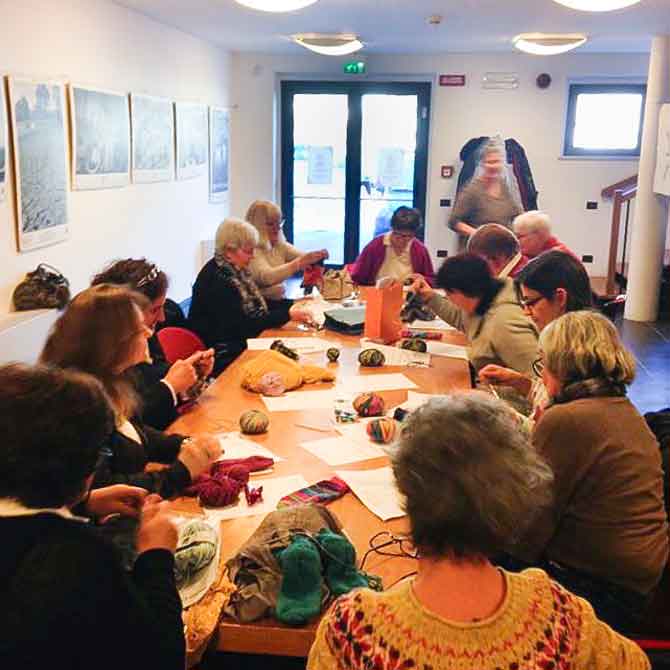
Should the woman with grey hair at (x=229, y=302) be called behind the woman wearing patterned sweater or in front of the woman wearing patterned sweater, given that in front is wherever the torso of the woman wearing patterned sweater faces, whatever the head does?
in front

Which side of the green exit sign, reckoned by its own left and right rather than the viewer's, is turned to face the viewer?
front

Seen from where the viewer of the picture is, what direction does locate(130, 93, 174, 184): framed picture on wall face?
facing the viewer and to the right of the viewer

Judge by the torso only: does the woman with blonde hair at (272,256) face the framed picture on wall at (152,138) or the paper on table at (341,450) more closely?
the paper on table

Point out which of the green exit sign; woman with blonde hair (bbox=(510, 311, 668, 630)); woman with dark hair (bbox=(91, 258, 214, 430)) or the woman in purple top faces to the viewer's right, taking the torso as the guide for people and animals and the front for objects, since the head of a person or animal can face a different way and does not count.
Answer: the woman with dark hair

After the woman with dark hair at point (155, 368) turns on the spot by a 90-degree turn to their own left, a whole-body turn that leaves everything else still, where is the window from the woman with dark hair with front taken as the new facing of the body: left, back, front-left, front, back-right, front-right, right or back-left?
front-right

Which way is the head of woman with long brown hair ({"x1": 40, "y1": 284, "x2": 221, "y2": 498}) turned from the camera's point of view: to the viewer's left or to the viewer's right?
to the viewer's right

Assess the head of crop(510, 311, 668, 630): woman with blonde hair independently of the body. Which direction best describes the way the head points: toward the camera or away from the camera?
away from the camera

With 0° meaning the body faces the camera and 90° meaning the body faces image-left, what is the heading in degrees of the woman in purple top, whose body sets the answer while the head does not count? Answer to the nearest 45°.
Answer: approximately 0°

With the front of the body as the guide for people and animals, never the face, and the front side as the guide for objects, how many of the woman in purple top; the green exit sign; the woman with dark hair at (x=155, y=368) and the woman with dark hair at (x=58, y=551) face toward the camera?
2

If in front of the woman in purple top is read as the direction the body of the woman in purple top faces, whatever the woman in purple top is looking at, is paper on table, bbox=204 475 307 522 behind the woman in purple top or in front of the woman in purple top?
in front

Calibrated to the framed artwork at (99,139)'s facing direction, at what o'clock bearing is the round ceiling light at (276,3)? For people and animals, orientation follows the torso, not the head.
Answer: The round ceiling light is roughly at 1 o'clock from the framed artwork.

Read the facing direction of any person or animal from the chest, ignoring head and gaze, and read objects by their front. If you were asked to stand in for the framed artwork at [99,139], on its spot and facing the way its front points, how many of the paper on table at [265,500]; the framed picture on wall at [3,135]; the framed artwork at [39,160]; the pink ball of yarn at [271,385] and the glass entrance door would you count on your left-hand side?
1

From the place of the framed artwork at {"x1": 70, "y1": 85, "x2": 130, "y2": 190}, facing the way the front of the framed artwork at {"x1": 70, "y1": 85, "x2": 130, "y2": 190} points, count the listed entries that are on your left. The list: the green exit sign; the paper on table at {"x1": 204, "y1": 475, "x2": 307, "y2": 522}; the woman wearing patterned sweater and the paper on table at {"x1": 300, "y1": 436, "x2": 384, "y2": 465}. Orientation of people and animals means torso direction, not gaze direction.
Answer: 1

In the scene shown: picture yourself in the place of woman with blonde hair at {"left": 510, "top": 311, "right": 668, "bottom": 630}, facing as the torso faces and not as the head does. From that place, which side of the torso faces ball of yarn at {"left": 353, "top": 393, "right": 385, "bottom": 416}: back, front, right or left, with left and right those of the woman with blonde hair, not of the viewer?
front

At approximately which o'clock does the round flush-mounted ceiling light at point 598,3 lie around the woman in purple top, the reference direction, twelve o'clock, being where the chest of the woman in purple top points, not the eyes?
The round flush-mounted ceiling light is roughly at 11 o'clock from the woman in purple top.

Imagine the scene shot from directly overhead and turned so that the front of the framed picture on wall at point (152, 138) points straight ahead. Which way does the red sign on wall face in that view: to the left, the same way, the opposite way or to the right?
to the right

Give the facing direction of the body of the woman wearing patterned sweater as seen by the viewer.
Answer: away from the camera

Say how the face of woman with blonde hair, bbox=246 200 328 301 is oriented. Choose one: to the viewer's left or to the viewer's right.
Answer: to the viewer's right
